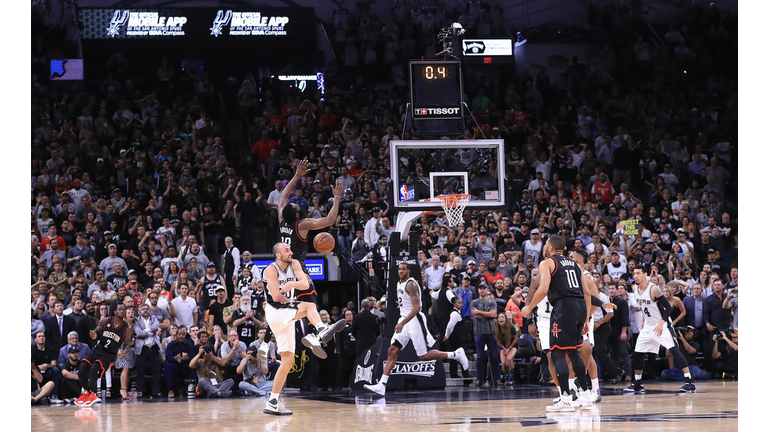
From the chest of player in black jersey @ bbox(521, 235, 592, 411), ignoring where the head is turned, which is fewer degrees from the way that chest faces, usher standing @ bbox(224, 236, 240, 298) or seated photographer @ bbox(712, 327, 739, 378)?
the usher standing

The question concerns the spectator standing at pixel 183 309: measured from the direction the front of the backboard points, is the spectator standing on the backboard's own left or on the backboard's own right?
on the backboard's own right

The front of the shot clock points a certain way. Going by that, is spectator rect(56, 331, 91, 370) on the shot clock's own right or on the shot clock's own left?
on the shot clock's own right

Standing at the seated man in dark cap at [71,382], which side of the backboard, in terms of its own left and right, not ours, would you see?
right

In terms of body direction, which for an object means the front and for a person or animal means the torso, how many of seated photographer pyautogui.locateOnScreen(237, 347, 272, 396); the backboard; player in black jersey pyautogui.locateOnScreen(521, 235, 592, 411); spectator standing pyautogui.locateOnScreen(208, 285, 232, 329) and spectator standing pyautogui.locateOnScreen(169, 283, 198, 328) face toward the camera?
4
